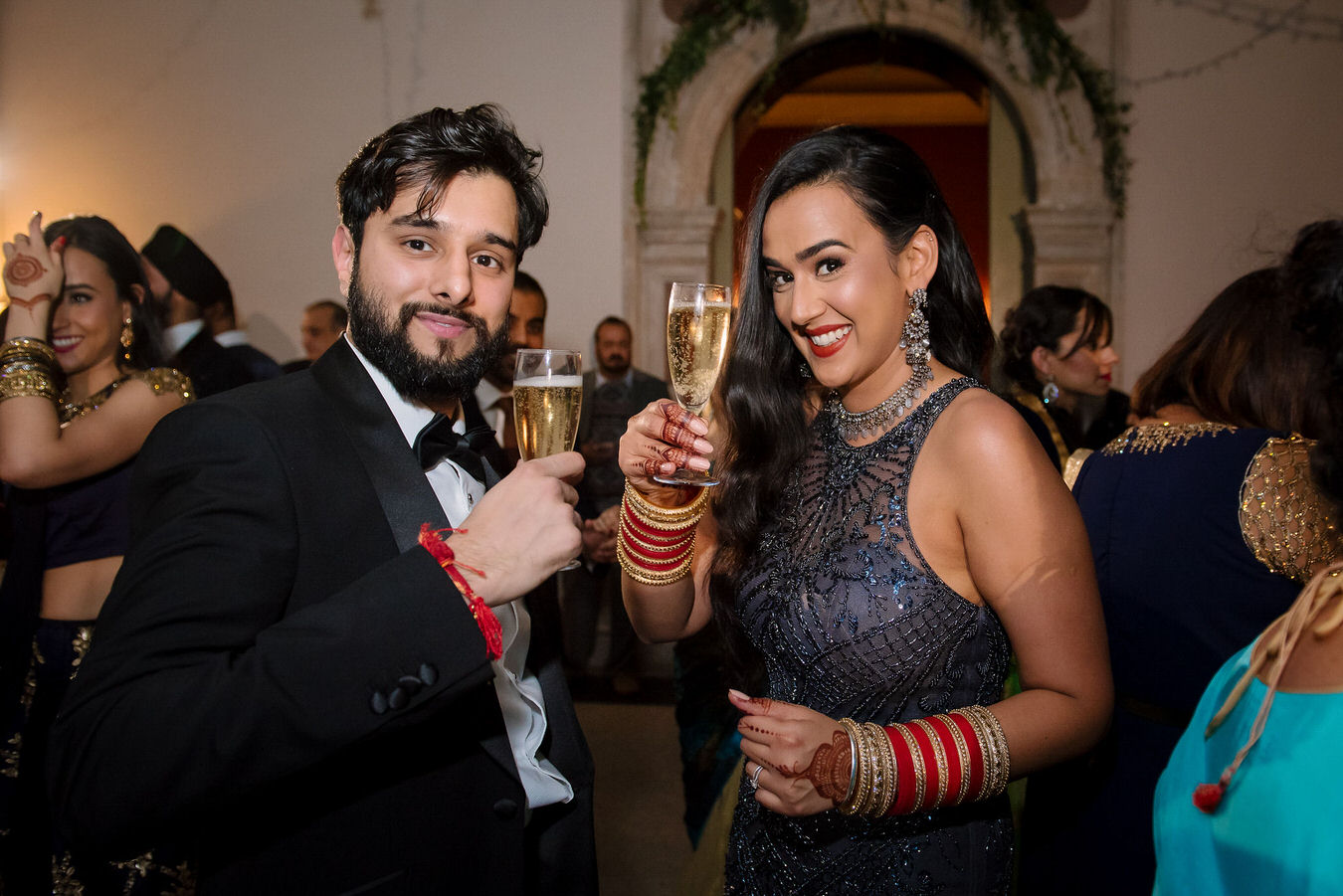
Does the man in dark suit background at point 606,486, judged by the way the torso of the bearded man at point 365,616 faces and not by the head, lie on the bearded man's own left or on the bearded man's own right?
on the bearded man's own left

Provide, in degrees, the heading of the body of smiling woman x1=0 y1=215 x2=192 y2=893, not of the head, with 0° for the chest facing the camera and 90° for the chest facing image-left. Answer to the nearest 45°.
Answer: approximately 45°

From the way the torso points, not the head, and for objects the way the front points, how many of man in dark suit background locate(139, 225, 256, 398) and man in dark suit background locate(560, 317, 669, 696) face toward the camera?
1

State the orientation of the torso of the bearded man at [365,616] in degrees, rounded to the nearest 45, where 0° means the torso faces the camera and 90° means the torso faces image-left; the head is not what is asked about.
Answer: approximately 315°

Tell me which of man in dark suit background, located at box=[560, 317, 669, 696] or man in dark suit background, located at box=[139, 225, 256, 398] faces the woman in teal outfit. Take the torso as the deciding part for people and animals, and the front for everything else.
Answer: man in dark suit background, located at box=[560, 317, 669, 696]

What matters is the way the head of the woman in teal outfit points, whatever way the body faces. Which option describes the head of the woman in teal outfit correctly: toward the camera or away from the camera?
away from the camera

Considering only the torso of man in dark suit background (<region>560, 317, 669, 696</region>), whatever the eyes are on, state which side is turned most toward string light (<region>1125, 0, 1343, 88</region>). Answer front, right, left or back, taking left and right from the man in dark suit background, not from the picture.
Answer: left
